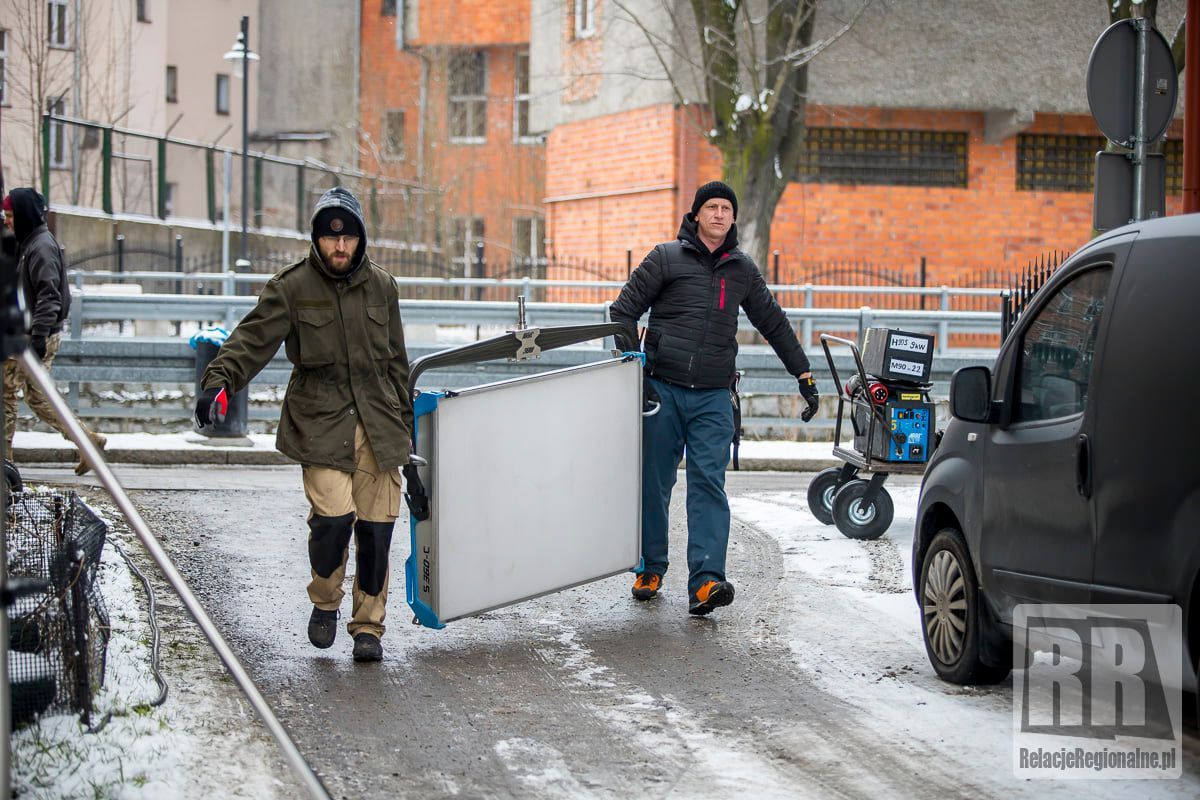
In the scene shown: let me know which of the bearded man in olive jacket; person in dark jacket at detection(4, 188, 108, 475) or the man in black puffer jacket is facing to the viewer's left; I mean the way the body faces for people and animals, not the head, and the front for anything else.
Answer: the person in dark jacket

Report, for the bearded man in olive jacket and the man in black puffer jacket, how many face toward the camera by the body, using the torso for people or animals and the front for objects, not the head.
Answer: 2

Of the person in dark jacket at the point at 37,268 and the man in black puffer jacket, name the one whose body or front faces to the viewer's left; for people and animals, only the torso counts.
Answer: the person in dark jacket

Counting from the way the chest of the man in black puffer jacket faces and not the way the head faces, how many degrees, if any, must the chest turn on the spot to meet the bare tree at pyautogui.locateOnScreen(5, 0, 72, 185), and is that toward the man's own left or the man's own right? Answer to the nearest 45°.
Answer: approximately 135° to the man's own right

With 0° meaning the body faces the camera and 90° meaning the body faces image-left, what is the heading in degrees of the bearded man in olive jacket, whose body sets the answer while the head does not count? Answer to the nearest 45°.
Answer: approximately 0°

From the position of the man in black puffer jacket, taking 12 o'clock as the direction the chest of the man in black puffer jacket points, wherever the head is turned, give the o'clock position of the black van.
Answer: The black van is roughly at 11 o'clock from the man in black puffer jacket.

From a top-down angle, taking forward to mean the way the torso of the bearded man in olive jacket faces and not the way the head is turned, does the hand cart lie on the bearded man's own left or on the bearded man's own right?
on the bearded man's own left

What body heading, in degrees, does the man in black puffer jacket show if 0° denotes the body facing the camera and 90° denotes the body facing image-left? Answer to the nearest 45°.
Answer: approximately 0°

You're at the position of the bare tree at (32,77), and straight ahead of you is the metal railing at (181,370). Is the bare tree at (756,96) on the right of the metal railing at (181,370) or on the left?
left

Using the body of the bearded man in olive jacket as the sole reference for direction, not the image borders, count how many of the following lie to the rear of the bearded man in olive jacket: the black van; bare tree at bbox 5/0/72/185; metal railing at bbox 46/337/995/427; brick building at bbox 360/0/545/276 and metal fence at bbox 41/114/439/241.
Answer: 4
